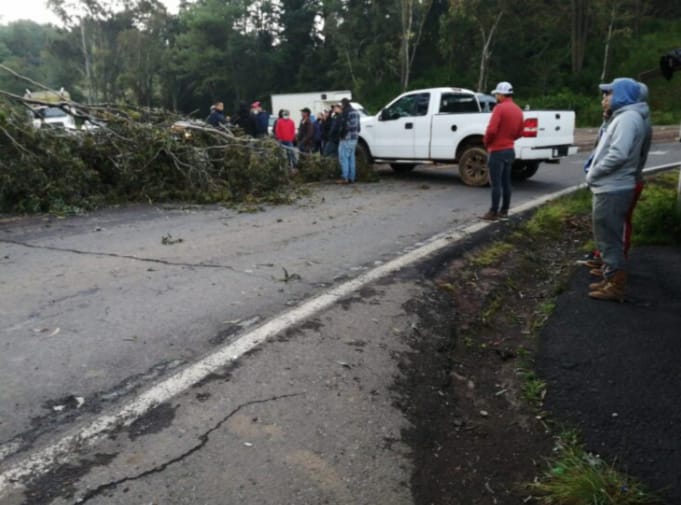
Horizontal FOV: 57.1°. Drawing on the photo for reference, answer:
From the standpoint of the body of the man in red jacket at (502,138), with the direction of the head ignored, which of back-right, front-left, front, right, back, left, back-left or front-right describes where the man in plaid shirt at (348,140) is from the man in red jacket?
front

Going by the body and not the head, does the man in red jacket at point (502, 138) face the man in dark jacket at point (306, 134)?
yes

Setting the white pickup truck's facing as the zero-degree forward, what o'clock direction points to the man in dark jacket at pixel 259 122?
The man in dark jacket is roughly at 11 o'clock from the white pickup truck.

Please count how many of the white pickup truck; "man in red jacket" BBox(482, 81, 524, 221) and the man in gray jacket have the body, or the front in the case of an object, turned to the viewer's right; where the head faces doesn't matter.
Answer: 0

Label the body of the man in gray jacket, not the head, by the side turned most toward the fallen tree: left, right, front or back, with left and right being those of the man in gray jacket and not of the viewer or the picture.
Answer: front

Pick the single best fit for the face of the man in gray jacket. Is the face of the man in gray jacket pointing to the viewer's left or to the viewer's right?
to the viewer's left

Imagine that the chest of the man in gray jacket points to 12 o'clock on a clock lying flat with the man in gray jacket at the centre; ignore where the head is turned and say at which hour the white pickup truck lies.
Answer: The white pickup truck is roughly at 2 o'clock from the man in gray jacket.

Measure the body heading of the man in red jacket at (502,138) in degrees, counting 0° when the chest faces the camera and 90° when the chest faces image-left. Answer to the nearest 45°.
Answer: approximately 135°

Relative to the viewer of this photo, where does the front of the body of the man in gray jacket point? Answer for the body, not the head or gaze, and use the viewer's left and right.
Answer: facing to the left of the viewer

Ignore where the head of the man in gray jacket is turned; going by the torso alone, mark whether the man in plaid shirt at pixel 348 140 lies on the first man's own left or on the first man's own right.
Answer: on the first man's own right

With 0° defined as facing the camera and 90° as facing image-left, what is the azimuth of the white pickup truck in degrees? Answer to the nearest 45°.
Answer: approximately 135°

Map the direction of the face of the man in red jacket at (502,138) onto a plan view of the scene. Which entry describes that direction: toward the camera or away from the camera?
away from the camera

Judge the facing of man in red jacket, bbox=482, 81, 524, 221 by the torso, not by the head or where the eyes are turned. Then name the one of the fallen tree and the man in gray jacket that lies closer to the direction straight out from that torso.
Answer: the fallen tree

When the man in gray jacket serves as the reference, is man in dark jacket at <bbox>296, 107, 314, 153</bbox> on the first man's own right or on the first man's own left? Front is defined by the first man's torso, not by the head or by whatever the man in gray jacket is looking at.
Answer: on the first man's own right

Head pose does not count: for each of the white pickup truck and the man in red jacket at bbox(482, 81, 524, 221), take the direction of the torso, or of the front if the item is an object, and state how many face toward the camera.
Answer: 0

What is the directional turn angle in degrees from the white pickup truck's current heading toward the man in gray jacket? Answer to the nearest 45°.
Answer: approximately 135° to its left

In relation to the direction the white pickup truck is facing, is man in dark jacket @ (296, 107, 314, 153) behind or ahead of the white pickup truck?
ahead

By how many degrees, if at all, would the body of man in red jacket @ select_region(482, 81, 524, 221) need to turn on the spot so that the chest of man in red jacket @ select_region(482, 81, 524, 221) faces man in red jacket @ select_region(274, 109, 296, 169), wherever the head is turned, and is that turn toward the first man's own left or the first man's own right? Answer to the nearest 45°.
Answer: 0° — they already face them
